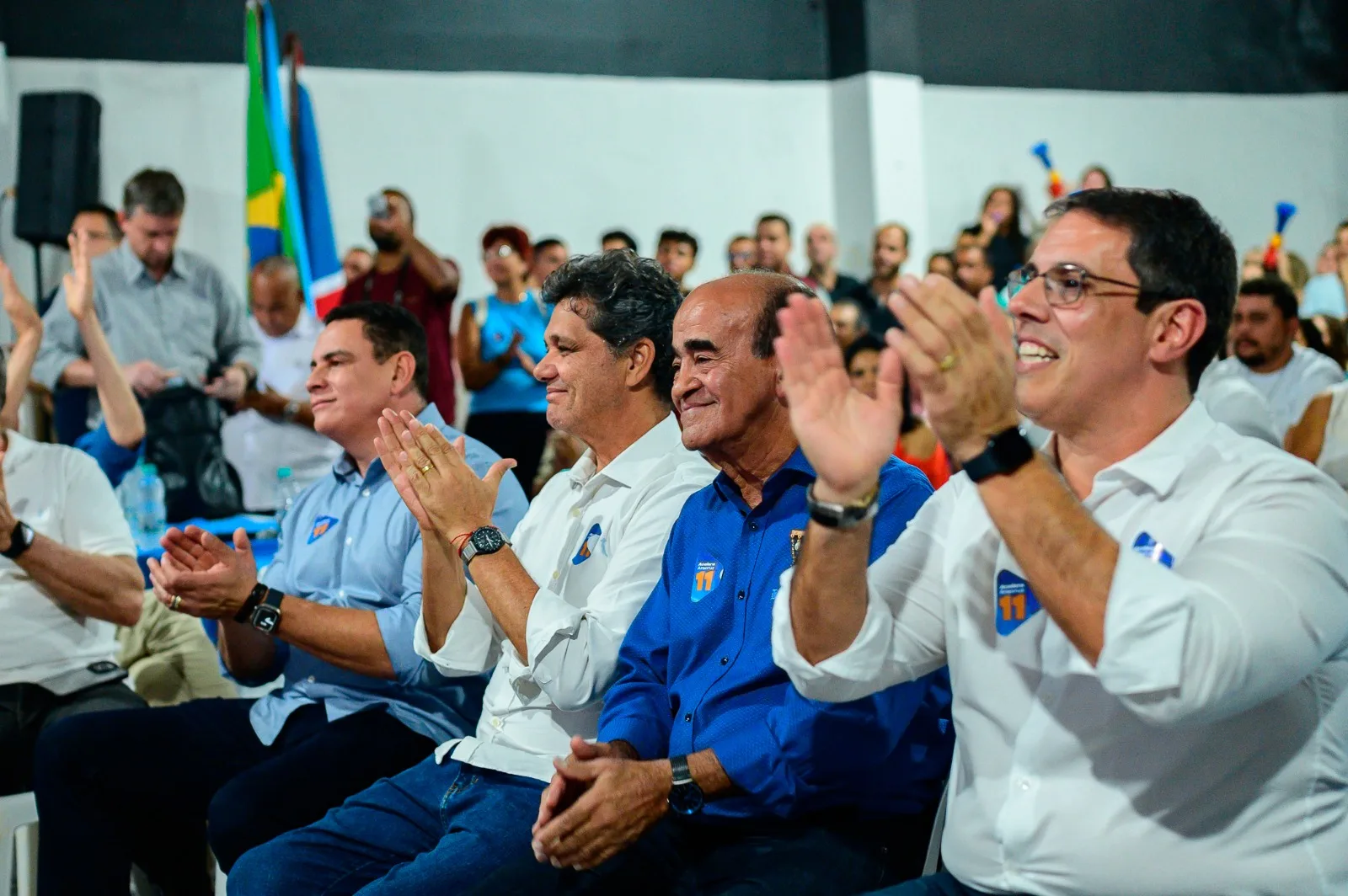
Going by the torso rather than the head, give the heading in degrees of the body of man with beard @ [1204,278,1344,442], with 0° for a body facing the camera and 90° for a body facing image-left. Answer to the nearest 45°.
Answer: approximately 45°

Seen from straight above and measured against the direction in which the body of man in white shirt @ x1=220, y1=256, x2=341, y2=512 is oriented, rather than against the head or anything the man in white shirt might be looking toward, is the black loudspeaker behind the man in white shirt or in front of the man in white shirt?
behind

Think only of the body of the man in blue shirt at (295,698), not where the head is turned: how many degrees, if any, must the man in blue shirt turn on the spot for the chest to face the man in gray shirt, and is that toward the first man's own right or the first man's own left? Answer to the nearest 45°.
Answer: approximately 135° to the first man's own right

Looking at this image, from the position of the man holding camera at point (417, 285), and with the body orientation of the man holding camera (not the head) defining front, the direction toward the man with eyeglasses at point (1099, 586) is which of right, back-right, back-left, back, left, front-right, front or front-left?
front-left

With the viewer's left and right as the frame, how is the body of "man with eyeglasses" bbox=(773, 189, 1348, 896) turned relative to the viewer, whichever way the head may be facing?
facing the viewer and to the left of the viewer

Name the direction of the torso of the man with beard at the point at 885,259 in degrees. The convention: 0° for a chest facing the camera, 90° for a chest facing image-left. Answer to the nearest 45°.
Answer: approximately 45°

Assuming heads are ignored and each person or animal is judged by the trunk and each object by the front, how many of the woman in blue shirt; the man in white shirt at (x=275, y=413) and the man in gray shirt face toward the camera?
3

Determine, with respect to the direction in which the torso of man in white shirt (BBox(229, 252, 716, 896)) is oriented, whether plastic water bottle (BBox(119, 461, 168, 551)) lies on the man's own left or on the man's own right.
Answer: on the man's own right

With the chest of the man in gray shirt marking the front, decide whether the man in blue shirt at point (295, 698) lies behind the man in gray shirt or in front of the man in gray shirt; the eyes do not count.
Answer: in front

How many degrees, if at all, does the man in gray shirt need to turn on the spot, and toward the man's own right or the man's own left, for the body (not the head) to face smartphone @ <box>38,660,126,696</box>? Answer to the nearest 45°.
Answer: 0° — they already face it

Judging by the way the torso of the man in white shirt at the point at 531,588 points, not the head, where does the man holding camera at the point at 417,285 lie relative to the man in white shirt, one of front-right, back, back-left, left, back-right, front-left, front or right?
back-right

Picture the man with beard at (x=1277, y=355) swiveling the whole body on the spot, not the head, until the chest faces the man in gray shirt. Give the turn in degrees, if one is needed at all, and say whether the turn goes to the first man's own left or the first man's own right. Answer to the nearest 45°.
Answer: approximately 45° to the first man's own right
